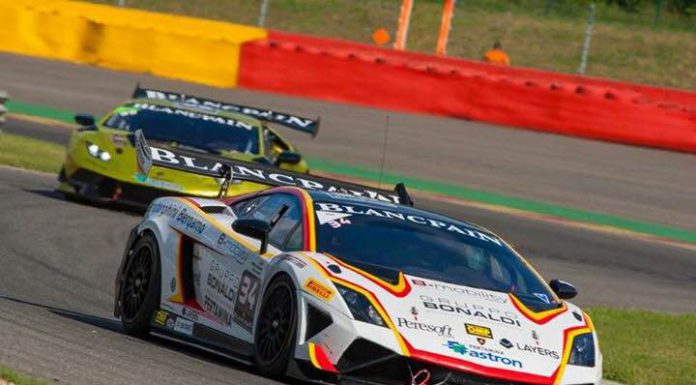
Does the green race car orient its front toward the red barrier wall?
no

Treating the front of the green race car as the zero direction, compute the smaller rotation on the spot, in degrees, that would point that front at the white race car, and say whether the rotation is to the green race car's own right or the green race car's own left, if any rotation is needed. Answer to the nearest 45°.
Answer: approximately 45° to the green race car's own left

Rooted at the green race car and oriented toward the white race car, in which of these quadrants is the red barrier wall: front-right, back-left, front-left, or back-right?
back-left

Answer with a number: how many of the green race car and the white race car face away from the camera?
0

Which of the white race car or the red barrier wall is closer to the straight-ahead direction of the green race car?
the white race car

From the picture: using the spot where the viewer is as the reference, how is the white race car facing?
facing the viewer and to the right of the viewer

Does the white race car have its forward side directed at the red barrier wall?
no

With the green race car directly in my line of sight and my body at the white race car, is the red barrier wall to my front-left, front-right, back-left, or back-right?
front-right

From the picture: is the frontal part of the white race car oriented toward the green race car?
no

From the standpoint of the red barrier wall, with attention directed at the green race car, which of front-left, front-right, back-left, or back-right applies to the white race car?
front-left

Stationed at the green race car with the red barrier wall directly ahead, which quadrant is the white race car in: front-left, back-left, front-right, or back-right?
back-right
